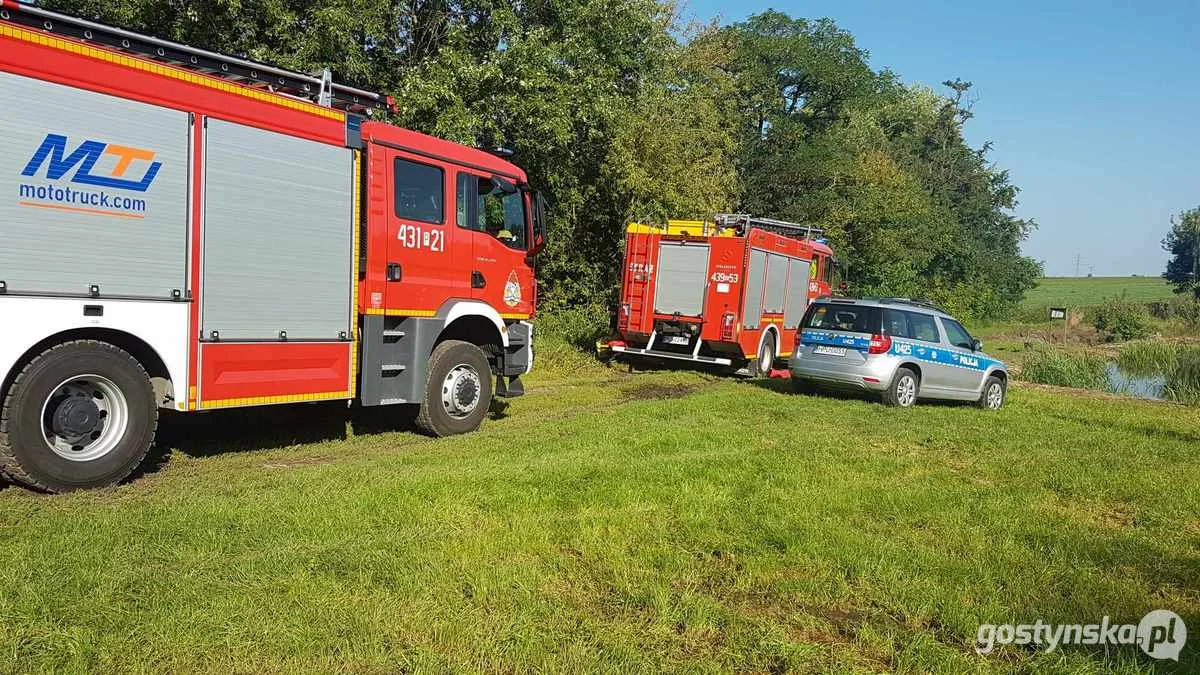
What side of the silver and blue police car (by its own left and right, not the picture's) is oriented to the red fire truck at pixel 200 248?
back

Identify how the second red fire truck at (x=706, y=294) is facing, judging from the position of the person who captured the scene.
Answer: facing away from the viewer and to the right of the viewer

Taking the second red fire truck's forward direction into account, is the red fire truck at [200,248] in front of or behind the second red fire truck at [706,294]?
behind

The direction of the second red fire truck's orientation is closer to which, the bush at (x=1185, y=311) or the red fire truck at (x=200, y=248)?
the bush

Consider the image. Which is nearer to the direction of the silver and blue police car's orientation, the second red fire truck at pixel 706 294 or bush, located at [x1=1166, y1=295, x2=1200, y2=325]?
the bush

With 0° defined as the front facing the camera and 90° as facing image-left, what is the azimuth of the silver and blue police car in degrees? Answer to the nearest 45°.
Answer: approximately 225°

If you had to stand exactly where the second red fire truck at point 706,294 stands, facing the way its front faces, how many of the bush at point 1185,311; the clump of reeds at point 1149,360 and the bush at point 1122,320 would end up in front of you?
3

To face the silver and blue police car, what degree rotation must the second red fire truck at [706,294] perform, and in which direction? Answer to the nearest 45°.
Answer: approximately 90° to its right
